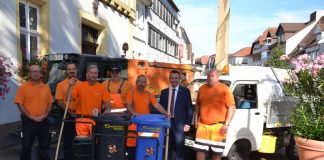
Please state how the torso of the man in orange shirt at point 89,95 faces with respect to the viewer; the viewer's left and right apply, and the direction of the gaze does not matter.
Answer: facing the viewer

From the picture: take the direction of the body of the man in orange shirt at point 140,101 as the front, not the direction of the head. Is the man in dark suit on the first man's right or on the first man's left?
on the first man's left

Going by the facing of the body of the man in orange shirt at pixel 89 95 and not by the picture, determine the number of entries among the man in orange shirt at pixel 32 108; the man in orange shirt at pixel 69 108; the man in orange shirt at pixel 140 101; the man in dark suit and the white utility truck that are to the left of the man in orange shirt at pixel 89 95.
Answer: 3

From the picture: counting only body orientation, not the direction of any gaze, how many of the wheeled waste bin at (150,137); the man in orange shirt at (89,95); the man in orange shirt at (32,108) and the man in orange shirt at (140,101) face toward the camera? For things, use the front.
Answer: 4

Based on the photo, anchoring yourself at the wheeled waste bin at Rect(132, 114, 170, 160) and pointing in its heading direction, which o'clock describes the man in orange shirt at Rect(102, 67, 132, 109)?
The man in orange shirt is roughly at 5 o'clock from the wheeled waste bin.

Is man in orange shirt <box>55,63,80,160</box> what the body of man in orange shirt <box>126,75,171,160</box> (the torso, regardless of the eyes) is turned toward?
no

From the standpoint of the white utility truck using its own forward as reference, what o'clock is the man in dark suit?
The man in dark suit is roughly at 12 o'clock from the white utility truck.

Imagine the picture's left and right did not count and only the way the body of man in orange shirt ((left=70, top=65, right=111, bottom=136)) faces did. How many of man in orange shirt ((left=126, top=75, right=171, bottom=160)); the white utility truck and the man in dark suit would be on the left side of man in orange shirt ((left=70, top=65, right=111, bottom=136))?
3

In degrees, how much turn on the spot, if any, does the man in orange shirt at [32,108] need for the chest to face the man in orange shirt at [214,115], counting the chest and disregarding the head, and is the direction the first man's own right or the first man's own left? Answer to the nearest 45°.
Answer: approximately 45° to the first man's own left

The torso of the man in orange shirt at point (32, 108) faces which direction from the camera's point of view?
toward the camera

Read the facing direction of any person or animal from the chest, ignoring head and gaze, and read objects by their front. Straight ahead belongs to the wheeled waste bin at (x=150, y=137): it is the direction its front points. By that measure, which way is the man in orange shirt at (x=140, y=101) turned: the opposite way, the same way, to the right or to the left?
the same way

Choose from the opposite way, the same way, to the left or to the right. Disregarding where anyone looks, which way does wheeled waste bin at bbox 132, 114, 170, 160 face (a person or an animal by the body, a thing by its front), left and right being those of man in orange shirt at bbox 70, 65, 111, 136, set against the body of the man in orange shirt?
the same way

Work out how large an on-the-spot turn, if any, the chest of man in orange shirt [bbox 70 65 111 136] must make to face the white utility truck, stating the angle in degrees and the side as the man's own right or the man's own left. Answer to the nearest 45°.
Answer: approximately 90° to the man's own left
